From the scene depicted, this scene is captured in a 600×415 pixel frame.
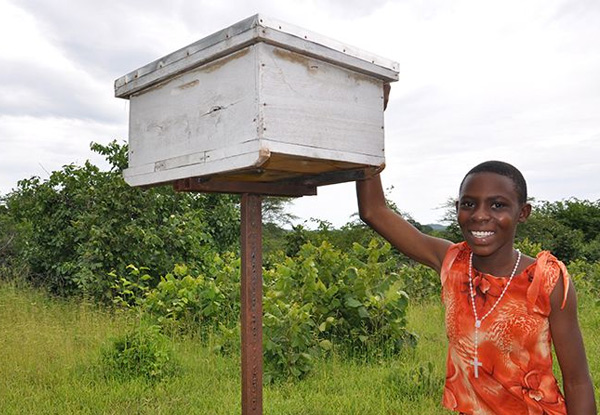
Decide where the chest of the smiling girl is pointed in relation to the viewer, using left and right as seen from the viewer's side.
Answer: facing the viewer and to the left of the viewer

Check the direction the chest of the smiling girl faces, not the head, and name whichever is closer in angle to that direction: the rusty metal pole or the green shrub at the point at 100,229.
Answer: the rusty metal pole

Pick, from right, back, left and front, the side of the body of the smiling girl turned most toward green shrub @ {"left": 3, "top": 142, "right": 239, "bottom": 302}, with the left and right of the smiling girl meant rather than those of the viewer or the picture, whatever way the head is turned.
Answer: right

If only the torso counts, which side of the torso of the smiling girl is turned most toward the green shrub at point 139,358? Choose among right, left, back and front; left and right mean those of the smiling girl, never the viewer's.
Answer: right

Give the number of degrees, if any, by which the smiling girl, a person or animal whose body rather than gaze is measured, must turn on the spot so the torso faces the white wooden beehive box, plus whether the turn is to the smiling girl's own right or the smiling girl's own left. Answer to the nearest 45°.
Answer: approximately 45° to the smiling girl's own right

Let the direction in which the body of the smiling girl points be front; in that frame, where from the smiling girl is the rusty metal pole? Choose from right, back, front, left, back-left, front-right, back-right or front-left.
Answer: front-right

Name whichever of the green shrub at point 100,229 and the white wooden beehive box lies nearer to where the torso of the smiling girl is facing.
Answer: the white wooden beehive box
